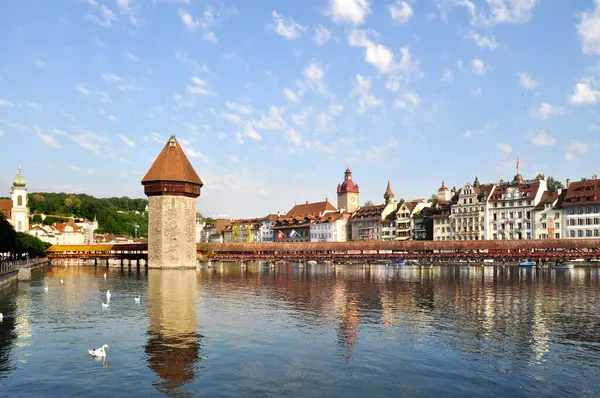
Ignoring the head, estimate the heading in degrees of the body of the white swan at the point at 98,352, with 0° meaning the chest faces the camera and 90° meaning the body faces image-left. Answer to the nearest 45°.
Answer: approximately 270°
